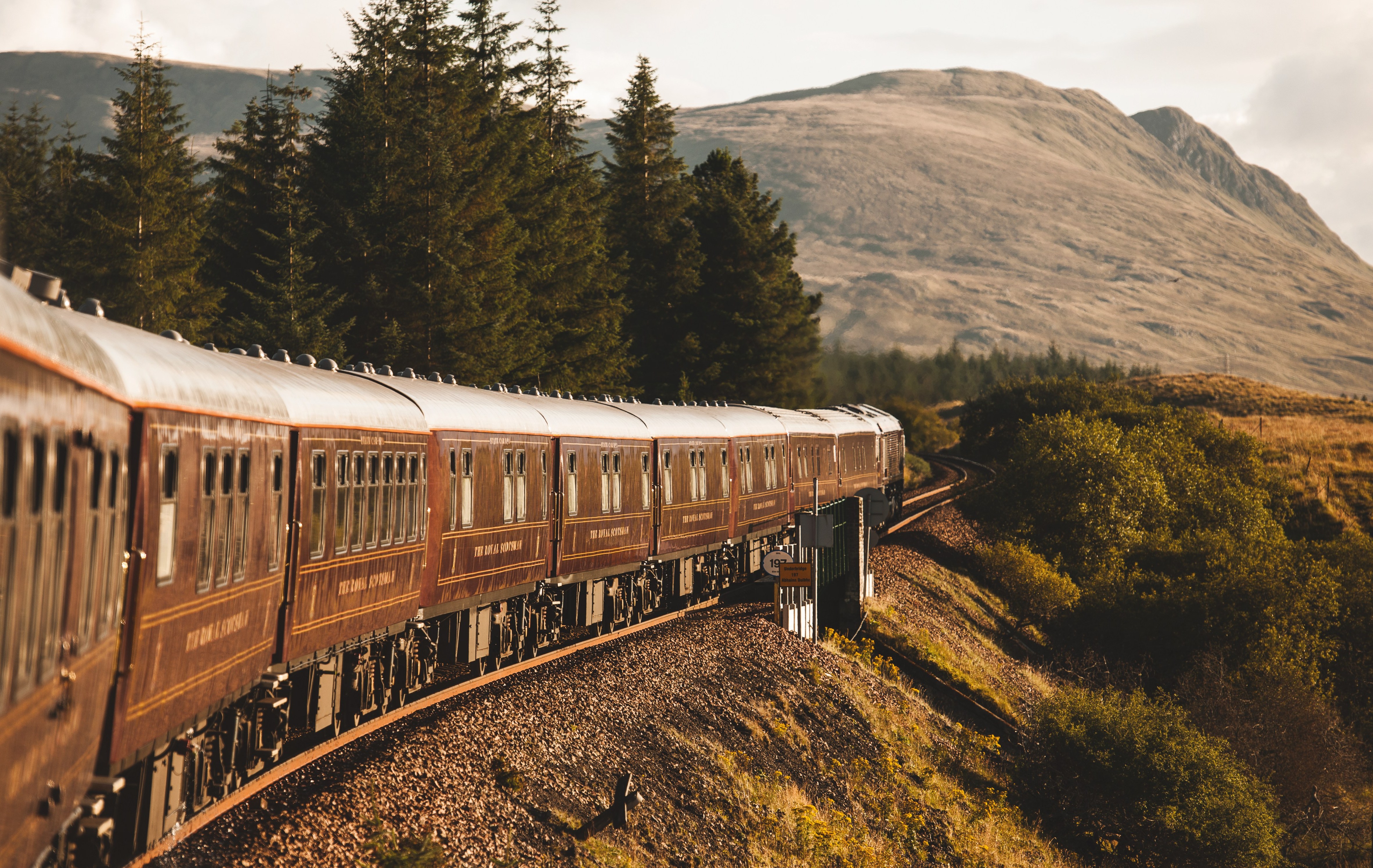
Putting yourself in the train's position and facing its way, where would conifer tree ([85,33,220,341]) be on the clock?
The conifer tree is roughly at 10 o'clock from the train.

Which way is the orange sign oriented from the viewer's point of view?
toward the camera

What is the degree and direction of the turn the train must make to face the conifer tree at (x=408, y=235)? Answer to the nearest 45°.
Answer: approximately 45° to its left

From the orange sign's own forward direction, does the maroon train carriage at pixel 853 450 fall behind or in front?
behind

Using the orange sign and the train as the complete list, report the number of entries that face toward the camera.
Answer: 1

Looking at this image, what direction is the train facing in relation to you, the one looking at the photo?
facing away from the viewer and to the right of the viewer

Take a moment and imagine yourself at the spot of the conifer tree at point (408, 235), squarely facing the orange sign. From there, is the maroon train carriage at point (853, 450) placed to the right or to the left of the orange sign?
left

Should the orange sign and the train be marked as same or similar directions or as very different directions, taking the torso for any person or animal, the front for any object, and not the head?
very different directions
